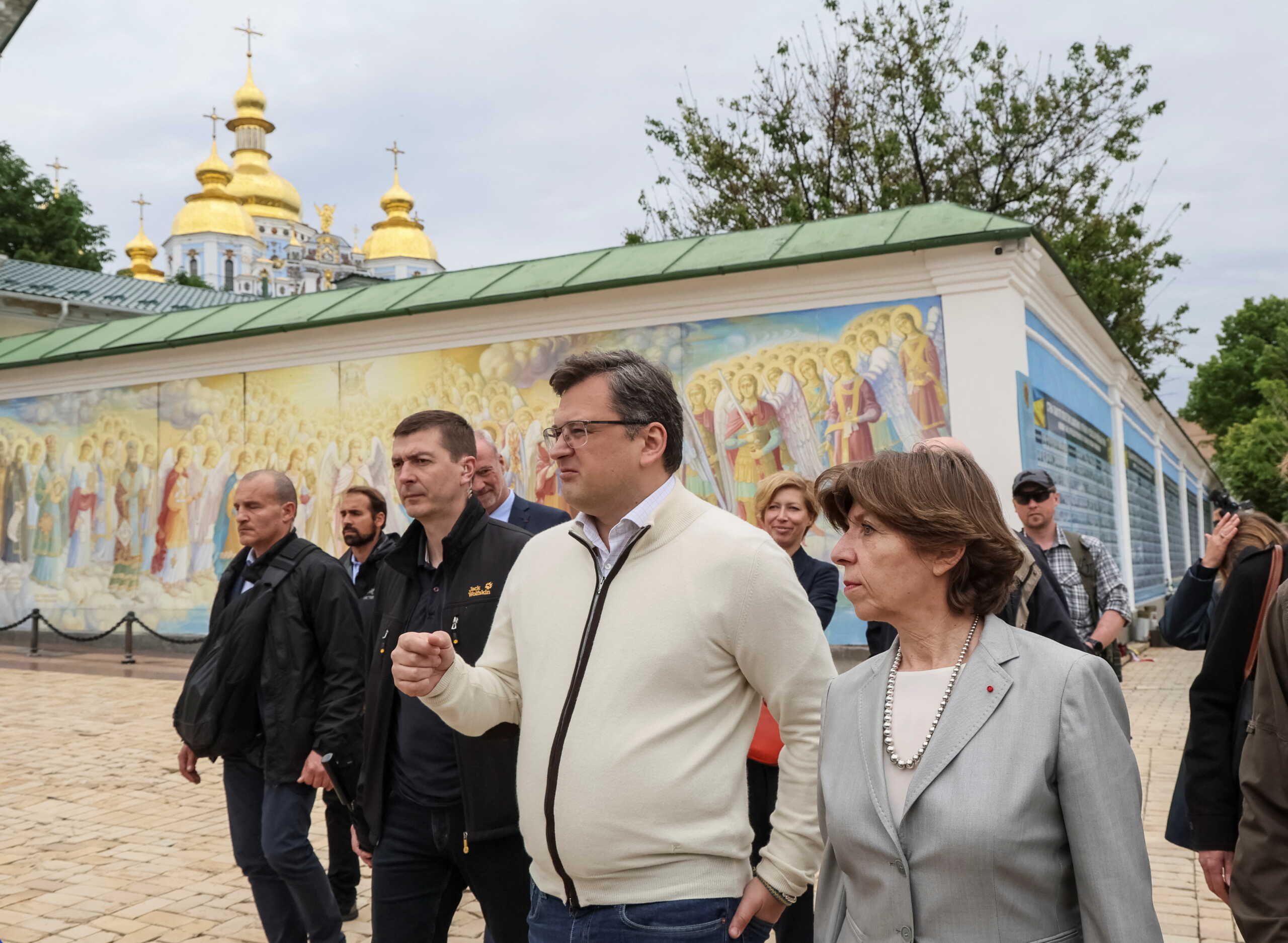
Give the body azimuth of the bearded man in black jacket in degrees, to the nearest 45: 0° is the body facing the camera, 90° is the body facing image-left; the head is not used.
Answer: approximately 45°

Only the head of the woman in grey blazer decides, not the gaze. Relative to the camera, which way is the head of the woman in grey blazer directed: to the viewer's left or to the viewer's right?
to the viewer's left

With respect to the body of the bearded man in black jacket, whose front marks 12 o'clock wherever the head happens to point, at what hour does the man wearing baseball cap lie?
The man wearing baseball cap is roughly at 8 o'clock from the bearded man in black jacket.

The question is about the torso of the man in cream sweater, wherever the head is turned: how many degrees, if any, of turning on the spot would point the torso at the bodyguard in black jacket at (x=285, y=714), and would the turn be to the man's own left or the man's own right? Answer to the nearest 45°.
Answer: approximately 90° to the man's own right

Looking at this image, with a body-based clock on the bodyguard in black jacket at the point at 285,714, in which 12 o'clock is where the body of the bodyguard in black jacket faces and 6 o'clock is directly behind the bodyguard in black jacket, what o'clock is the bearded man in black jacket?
The bearded man in black jacket is roughly at 5 o'clock from the bodyguard in black jacket.

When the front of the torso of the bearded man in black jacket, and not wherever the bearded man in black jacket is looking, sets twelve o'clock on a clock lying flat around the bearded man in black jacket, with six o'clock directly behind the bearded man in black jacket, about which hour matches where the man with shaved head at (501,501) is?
The man with shaved head is roughly at 9 o'clock from the bearded man in black jacket.

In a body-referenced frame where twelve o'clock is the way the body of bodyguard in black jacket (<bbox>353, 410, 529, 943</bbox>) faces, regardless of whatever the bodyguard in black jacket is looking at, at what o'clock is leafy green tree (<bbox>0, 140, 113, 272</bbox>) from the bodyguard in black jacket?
The leafy green tree is roughly at 4 o'clock from the bodyguard in black jacket.

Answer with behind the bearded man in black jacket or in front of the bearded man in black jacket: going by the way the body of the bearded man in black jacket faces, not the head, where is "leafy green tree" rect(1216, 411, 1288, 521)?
behind

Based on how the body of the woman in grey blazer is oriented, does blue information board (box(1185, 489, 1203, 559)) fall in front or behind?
behind
